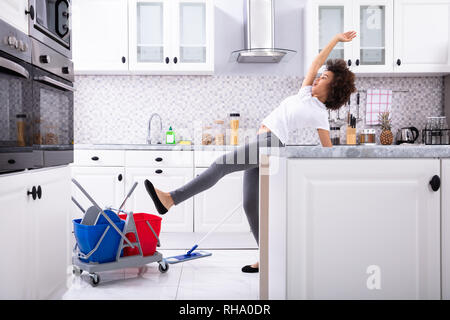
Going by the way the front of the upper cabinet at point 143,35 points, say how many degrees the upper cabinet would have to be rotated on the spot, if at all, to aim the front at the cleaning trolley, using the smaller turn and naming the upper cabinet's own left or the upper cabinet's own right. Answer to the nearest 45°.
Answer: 0° — it already faces it

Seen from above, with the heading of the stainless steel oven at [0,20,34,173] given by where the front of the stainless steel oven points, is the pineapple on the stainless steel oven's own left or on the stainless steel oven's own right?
on the stainless steel oven's own left

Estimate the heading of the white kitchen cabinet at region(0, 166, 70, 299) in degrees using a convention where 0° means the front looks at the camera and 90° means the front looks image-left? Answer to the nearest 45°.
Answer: approximately 315°

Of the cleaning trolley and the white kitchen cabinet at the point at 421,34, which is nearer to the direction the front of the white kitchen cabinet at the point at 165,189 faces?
the cleaning trolley

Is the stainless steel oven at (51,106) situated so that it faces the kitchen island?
yes

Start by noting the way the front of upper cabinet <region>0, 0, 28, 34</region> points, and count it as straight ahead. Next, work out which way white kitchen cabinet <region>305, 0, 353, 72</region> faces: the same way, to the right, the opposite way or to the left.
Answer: to the right

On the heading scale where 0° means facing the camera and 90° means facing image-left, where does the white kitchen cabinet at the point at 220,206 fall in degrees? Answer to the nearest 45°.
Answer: approximately 0°

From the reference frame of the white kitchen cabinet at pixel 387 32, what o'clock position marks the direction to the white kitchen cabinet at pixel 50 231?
the white kitchen cabinet at pixel 50 231 is roughly at 1 o'clock from the white kitchen cabinet at pixel 387 32.

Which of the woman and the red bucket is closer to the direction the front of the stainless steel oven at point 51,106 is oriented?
the woman

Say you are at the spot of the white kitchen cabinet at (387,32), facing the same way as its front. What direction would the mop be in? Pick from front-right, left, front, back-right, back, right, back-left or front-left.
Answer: front-right

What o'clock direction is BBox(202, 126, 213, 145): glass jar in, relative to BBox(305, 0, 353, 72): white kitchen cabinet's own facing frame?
The glass jar is roughly at 3 o'clock from the white kitchen cabinet.

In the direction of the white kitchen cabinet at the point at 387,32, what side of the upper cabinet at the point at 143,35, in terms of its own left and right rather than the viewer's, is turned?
left

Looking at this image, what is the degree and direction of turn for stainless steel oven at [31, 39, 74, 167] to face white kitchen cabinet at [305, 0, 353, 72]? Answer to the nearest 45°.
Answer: approximately 90° to its left
